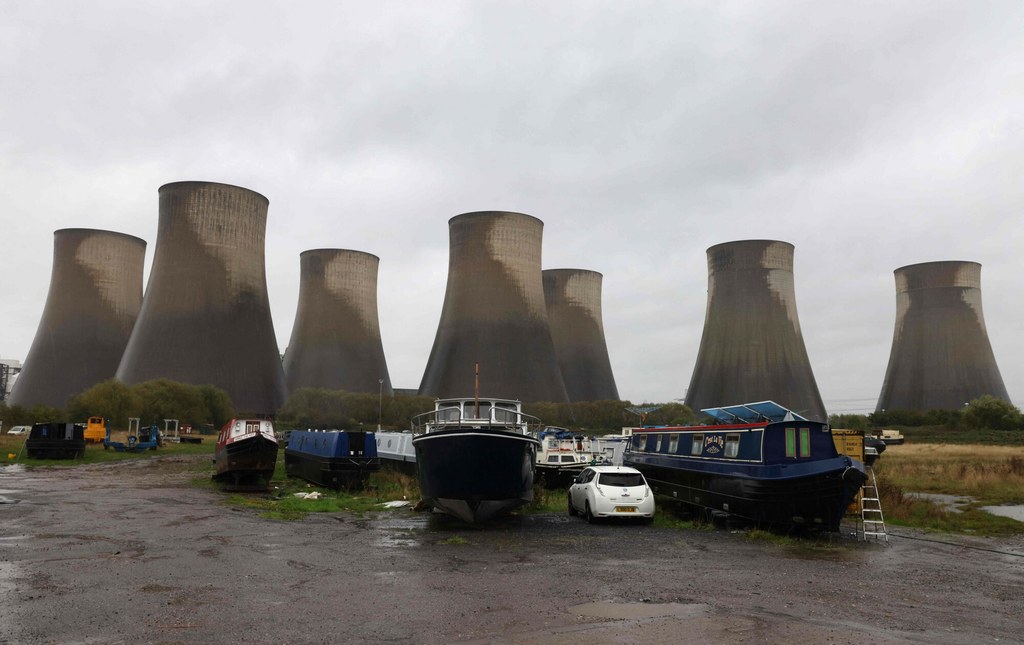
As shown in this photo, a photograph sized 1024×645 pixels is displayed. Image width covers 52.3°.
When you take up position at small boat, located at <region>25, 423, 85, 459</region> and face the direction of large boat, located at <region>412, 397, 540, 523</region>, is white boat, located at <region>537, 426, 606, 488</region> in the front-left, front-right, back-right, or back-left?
front-left

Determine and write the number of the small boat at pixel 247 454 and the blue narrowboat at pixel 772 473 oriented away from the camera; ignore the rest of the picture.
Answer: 0

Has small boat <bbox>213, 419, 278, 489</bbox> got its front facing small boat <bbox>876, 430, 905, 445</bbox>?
no

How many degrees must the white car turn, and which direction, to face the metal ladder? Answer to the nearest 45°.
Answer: approximately 135° to its right

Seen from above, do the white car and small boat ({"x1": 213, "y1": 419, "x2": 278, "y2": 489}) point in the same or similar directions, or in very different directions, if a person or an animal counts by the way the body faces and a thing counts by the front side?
very different directions

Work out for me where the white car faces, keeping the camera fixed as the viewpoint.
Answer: facing away from the viewer and to the left of the viewer

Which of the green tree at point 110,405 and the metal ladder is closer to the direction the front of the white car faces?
the green tree

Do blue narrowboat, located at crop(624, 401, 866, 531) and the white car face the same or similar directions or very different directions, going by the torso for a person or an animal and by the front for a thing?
very different directions

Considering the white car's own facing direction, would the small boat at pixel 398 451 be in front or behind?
in front

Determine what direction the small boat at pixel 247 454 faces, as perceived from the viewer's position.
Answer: facing the viewer and to the right of the viewer
